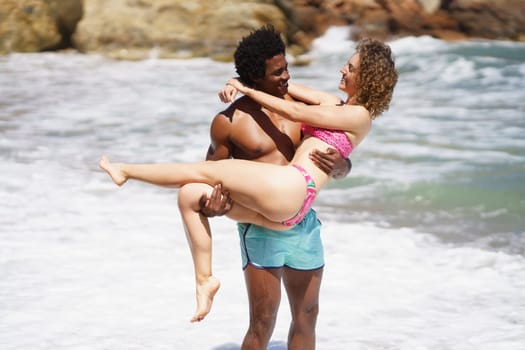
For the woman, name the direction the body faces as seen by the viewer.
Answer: to the viewer's left

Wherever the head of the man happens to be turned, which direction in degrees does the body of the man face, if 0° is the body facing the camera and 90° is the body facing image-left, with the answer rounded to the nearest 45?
approximately 315°

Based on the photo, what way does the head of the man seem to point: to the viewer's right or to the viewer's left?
to the viewer's right
